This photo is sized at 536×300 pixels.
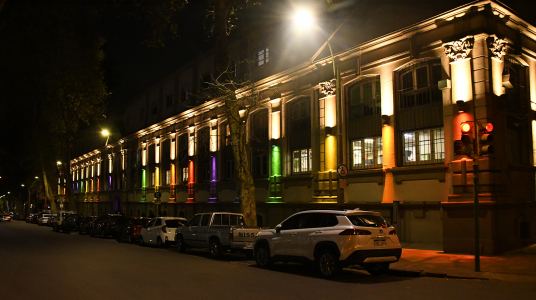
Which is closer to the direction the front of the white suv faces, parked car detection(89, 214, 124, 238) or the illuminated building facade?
the parked car

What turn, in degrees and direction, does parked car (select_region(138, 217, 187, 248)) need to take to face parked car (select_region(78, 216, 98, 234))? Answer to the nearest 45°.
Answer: approximately 45° to its right

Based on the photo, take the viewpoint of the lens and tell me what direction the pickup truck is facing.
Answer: facing away from the viewer and to the left of the viewer

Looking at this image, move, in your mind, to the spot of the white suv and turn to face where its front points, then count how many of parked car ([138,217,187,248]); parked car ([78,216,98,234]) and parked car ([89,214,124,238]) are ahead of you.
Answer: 3

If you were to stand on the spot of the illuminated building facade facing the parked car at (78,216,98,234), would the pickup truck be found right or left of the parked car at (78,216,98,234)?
left

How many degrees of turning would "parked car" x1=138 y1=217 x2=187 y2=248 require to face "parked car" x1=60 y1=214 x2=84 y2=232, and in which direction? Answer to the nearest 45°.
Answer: approximately 45° to its right

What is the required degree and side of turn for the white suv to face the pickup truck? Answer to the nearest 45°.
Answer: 0° — it already faces it

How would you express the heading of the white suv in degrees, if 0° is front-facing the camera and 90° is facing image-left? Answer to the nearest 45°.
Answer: approximately 135°

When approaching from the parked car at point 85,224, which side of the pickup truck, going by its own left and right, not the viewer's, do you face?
front

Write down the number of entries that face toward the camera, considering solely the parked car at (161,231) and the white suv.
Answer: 0

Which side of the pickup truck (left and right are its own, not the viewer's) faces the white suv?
back

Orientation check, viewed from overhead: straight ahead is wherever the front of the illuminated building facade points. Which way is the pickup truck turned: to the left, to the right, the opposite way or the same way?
to the right

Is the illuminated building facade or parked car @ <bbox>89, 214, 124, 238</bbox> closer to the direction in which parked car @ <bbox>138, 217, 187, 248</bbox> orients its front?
the parked car
